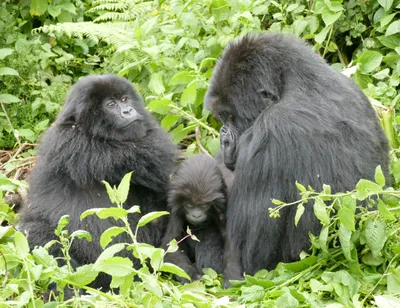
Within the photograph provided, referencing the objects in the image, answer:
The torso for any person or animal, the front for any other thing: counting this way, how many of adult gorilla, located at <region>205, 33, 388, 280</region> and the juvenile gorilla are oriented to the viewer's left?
1

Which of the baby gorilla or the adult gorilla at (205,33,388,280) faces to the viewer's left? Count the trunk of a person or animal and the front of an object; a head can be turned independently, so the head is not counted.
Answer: the adult gorilla

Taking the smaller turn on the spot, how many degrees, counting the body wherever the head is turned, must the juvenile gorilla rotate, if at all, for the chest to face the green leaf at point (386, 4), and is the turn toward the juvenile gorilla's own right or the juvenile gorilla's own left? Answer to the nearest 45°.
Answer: approximately 90° to the juvenile gorilla's own left

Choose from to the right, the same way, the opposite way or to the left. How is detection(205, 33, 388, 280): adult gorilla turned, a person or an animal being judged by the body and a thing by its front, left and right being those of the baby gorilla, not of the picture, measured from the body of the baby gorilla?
to the right

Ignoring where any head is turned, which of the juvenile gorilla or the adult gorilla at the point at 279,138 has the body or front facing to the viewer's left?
the adult gorilla

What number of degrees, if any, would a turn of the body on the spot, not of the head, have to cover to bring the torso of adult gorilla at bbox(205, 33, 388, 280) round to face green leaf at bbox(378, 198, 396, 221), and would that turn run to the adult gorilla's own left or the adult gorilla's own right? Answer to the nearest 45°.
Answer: approximately 135° to the adult gorilla's own left

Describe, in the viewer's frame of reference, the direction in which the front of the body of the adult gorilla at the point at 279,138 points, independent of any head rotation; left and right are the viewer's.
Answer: facing to the left of the viewer

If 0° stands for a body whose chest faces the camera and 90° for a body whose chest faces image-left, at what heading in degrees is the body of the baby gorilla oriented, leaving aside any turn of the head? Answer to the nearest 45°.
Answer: approximately 0°

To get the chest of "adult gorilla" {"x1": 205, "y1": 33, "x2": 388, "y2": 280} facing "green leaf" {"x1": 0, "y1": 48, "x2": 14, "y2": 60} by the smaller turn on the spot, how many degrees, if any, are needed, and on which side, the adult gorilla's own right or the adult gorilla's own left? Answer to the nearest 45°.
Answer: approximately 45° to the adult gorilla's own right

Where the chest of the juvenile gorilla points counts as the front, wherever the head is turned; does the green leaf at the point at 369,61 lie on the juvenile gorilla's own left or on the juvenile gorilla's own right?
on the juvenile gorilla's own left

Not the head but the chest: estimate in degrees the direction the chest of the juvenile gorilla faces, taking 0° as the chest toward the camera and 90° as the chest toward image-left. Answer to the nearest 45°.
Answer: approximately 315°
